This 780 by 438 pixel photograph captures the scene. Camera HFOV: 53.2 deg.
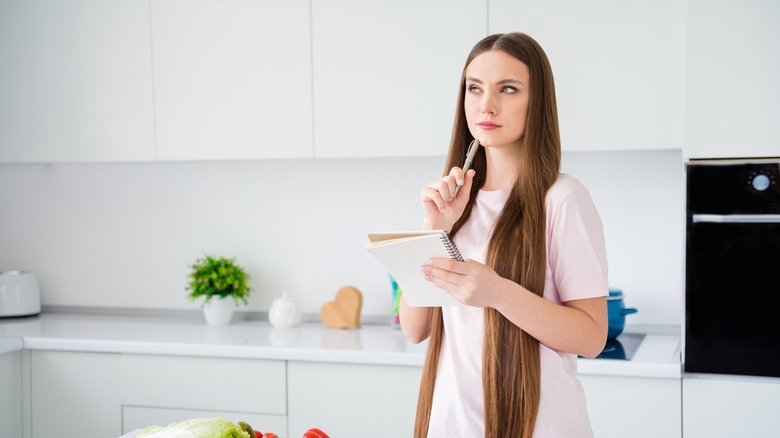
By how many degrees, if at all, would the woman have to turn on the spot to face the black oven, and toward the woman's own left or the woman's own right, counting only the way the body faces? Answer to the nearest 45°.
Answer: approximately 180°

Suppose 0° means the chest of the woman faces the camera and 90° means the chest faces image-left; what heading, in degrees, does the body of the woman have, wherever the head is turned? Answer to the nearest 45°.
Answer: approximately 45°

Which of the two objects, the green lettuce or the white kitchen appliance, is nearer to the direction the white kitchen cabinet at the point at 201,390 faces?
the green lettuce

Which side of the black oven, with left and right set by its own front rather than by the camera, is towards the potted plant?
right

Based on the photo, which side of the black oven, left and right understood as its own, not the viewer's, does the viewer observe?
front

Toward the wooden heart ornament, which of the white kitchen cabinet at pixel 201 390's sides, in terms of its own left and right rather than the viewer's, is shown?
left

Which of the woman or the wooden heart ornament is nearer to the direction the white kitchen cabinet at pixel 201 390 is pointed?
the woman

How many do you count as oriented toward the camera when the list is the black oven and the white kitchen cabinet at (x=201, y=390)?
2

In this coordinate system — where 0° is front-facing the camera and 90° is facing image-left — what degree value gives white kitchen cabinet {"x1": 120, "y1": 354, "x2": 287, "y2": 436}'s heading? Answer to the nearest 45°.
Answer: approximately 0°

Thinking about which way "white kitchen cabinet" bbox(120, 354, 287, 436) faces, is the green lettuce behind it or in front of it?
in front
